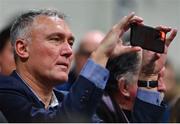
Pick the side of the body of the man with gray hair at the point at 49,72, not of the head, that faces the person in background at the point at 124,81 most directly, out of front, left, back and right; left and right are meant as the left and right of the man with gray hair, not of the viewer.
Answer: left

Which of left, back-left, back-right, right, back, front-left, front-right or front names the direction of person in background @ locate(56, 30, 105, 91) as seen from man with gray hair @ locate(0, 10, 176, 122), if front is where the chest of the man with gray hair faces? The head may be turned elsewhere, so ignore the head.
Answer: back-left

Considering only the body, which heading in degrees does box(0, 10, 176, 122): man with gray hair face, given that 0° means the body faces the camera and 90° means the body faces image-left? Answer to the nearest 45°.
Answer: approximately 315°

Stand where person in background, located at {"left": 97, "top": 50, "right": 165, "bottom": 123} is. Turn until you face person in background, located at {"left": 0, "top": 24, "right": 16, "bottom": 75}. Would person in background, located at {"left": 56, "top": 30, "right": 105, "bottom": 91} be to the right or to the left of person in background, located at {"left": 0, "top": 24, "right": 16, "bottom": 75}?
right

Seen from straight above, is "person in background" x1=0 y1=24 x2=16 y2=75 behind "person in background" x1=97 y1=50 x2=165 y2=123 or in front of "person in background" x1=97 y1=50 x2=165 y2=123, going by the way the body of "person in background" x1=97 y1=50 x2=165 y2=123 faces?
behind

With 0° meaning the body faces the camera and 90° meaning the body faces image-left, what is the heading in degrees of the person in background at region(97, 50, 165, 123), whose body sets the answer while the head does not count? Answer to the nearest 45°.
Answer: approximately 270°
